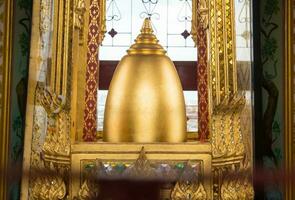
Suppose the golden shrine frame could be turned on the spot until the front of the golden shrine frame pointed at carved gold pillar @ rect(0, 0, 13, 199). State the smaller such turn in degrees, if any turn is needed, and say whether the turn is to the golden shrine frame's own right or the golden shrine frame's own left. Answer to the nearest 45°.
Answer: approximately 135° to the golden shrine frame's own right

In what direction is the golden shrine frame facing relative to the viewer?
toward the camera
